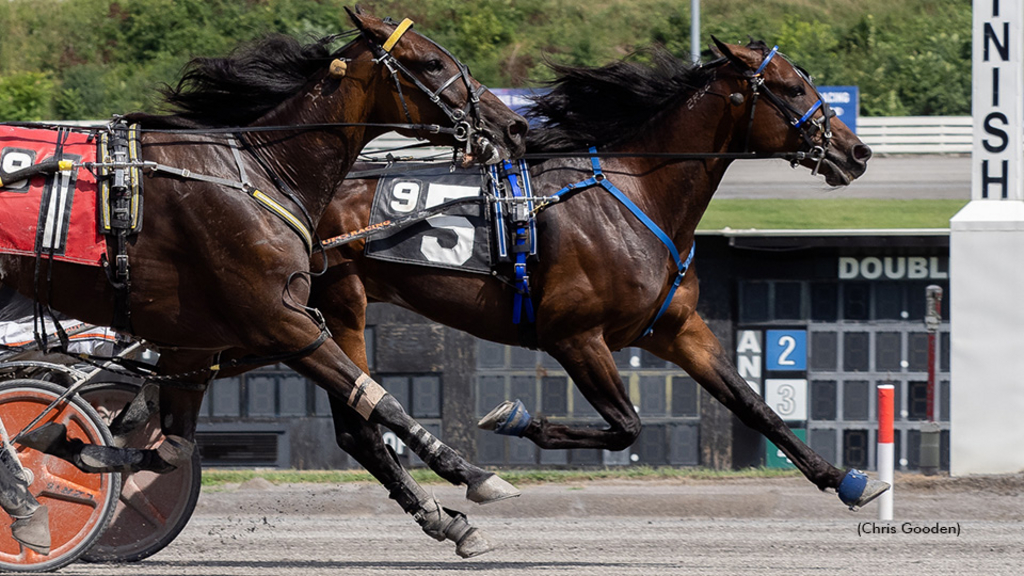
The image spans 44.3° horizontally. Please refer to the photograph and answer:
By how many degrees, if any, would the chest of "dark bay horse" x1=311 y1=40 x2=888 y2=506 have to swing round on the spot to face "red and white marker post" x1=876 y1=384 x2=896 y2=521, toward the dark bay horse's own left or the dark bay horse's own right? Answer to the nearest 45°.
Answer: approximately 45° to the dark bay horse's own left

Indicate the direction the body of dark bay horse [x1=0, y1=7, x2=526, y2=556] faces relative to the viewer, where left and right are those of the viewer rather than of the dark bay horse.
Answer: facing to the right of the viewer

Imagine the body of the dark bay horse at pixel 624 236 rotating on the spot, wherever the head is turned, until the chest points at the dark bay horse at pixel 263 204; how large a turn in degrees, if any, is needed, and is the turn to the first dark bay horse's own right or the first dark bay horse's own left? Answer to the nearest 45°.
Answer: approximately 135° to the first dark bay horse's own right

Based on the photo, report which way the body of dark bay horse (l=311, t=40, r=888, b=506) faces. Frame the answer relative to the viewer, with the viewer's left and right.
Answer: facing to the right of the viewer

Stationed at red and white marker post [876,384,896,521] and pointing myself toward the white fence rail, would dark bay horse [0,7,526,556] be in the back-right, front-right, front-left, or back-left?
back-left

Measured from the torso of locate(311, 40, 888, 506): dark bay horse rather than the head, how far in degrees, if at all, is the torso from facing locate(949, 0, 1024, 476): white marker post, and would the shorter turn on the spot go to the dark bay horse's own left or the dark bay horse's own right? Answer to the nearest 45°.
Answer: approximately 45° to the dark bay horse's own left

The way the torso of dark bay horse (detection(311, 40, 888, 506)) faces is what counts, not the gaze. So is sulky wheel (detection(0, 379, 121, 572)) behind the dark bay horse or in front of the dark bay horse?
behind

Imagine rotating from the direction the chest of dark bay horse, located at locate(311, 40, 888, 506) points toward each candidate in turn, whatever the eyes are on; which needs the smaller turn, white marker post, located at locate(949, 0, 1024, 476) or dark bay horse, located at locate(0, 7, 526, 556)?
the white marker post

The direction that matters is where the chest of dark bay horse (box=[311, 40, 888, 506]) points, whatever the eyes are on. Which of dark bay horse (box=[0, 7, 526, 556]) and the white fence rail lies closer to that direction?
the white fence rail

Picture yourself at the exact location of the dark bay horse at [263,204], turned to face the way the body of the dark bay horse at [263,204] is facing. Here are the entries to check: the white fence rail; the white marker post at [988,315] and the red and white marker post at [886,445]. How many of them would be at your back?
0

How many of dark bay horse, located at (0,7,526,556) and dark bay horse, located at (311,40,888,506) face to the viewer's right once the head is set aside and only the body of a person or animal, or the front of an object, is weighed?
2

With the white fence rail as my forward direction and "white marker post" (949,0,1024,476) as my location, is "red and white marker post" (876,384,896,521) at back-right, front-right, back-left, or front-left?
back-left

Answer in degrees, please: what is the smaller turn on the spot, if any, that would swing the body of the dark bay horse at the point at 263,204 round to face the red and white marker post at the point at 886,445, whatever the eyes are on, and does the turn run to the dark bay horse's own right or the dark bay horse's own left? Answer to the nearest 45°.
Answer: approximately 45° to the dark bay horse's own left

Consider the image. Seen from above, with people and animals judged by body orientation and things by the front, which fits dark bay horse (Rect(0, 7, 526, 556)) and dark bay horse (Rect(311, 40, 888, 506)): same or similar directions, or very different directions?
same or similar directions

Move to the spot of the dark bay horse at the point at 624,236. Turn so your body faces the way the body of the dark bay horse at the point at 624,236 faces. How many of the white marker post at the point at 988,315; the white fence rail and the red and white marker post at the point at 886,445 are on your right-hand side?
0
